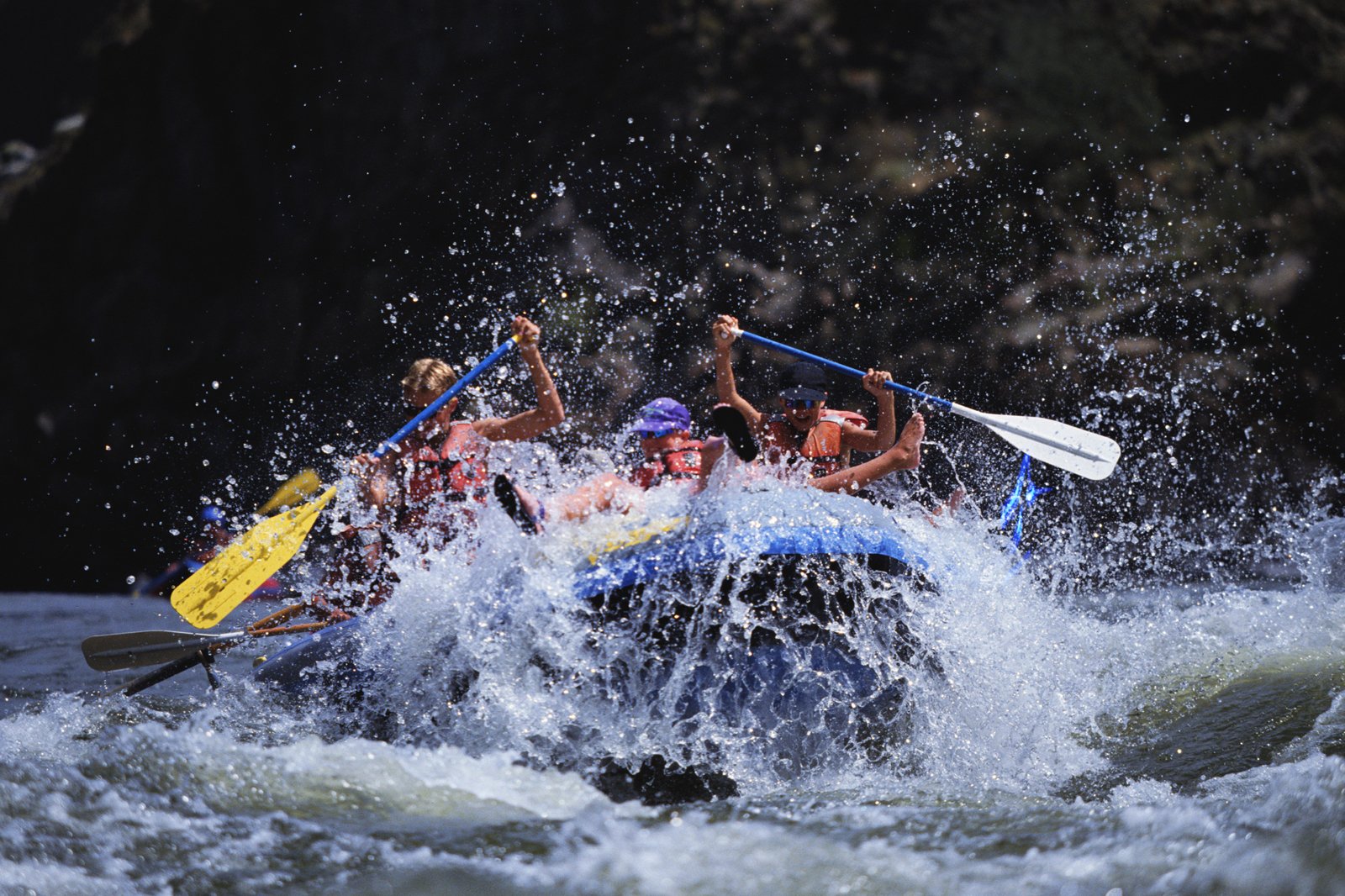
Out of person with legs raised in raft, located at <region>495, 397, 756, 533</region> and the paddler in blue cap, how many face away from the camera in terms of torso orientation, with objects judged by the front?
0

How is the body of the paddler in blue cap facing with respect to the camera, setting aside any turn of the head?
toward the camera

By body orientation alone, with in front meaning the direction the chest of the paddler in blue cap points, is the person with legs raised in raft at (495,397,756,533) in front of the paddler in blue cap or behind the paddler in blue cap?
in front

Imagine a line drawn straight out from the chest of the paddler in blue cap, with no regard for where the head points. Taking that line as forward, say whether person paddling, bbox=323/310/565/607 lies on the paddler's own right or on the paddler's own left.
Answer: on the paddler's own right

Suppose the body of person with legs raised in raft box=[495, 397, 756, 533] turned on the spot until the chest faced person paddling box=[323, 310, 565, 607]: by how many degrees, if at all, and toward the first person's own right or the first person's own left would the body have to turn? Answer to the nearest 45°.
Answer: approximately 90° to the first person's own right

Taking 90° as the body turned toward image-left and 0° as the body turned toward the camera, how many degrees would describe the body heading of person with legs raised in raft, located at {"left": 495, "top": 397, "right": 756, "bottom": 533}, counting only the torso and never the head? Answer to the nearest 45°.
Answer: approximately 45°

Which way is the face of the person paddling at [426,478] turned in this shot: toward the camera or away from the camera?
toward the camera
